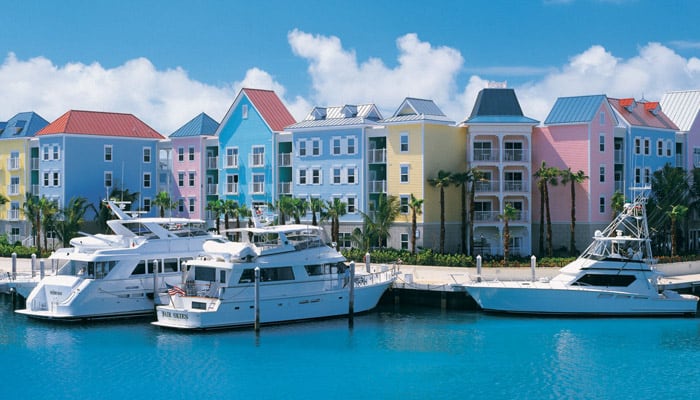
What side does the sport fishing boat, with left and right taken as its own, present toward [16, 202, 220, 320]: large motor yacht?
front

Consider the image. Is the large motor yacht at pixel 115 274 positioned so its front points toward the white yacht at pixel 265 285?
no

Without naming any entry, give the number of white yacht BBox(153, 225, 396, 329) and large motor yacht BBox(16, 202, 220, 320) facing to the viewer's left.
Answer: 0

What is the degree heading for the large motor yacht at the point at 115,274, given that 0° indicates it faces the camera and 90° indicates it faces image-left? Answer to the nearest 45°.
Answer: approximately 225°

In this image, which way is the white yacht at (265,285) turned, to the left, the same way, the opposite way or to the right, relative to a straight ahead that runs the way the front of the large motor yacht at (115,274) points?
the same way

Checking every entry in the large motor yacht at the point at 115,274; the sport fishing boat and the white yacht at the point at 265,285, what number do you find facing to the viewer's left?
1

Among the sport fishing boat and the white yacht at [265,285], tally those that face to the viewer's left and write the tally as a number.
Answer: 1

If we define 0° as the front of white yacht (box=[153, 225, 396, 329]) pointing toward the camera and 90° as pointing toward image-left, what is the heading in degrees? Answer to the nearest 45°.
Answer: approximately 225°

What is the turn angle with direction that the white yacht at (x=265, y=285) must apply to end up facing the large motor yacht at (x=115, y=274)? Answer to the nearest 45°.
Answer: approximately 135° to its left

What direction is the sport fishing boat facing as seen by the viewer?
to the viewer's left

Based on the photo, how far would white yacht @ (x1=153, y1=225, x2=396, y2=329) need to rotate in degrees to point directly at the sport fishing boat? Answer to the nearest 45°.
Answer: approximately 45° to its right
